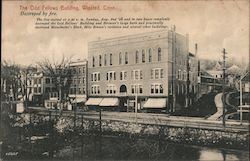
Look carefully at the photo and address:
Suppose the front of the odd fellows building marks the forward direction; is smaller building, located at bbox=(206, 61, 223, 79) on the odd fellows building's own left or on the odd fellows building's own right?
on the odd fellows building's own left

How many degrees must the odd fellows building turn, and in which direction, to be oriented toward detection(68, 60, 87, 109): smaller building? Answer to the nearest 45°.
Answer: approximately 45° to its right

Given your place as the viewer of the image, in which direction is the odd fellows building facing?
facing the viewer and to the left of the viewer

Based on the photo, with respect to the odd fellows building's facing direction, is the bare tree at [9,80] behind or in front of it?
in front
